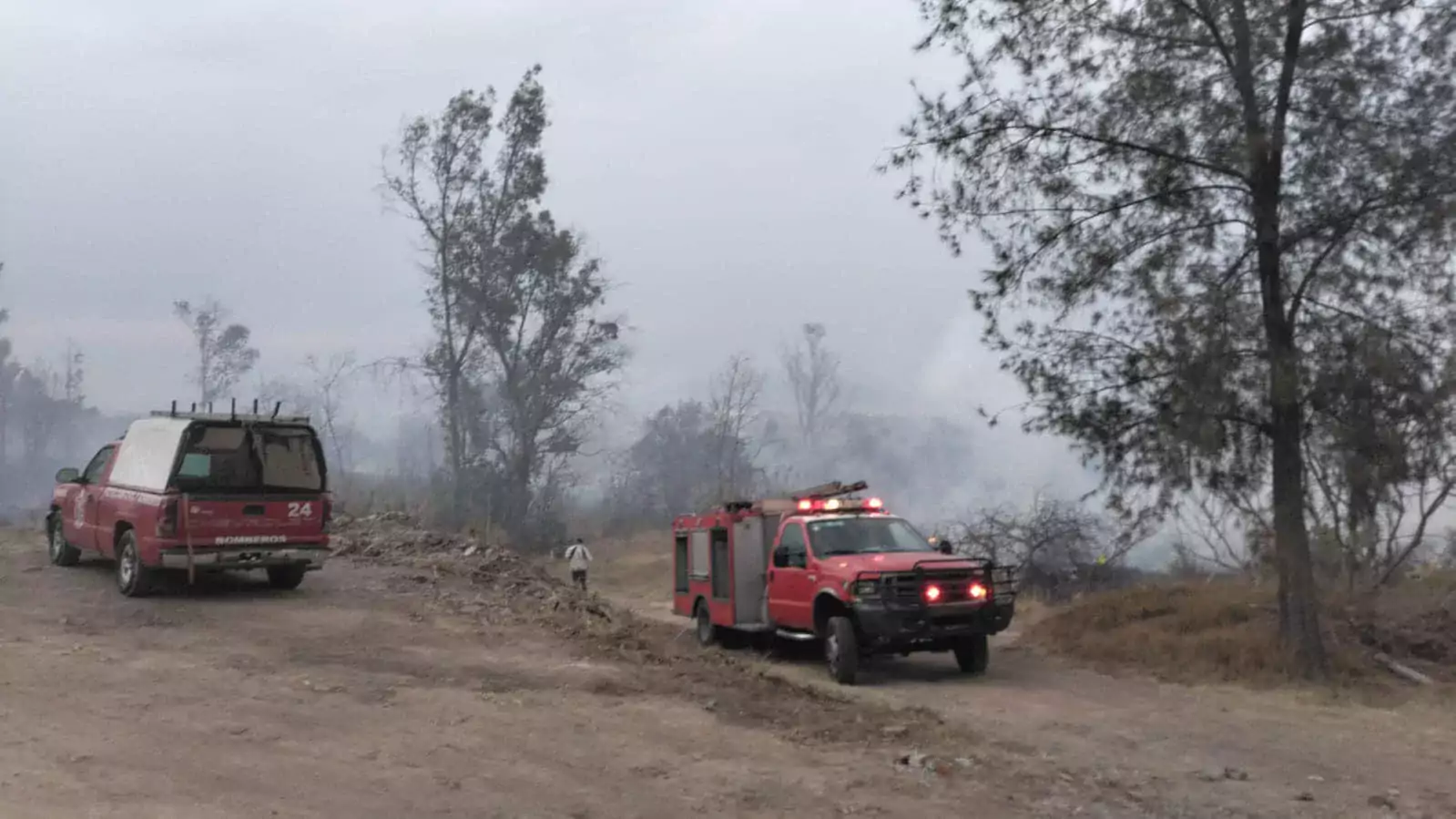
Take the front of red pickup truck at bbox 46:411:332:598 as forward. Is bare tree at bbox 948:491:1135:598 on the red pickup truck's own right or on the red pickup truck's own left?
on the red pickup truck's own right

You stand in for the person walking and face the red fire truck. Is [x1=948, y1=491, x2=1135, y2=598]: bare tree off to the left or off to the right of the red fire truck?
left

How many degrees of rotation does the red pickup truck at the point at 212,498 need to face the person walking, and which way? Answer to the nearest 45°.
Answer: approximately 90° to its right

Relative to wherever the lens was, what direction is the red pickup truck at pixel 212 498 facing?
facing away from the viewer and to the left of the viewer

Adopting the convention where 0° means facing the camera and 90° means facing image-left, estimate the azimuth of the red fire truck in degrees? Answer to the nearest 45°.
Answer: approximately 315°
